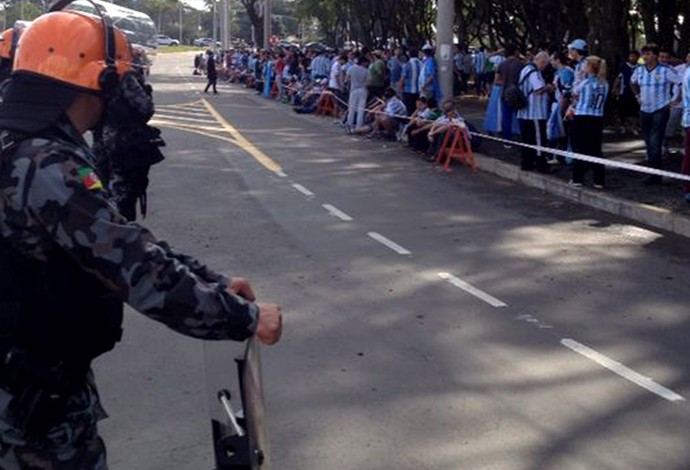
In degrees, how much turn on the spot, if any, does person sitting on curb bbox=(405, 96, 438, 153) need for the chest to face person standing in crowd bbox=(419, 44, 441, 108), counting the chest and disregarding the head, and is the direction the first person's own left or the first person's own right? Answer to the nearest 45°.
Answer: approximately 135° to the first person's own right

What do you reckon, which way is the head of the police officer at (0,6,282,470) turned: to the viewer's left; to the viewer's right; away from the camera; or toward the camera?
to the viewer's right

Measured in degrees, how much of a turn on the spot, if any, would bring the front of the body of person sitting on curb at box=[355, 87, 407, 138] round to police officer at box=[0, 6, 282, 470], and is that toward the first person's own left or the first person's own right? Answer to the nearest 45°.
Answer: approximately 90° to the first person's own left

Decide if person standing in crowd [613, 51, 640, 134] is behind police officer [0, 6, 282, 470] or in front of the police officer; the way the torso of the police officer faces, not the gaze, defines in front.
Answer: in front

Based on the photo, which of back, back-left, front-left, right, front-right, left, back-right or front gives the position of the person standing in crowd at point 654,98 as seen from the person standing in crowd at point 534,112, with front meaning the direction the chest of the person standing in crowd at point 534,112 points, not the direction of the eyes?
front-right

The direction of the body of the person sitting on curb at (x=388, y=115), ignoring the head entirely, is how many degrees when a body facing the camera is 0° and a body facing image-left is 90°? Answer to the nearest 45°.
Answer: approximately 90°

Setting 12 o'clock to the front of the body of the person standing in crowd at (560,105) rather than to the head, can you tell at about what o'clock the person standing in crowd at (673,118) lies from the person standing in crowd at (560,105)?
the person standing in crowd at (673,118) is roughly at 5 o'clock from the person standing in crowd at (560,105).

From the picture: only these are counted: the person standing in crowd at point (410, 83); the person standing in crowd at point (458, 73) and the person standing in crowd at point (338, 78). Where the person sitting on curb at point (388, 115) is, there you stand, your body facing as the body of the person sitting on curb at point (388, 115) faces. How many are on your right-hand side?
3

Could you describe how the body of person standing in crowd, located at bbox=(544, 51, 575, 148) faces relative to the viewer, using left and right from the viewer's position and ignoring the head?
facing to the left of the viewer
